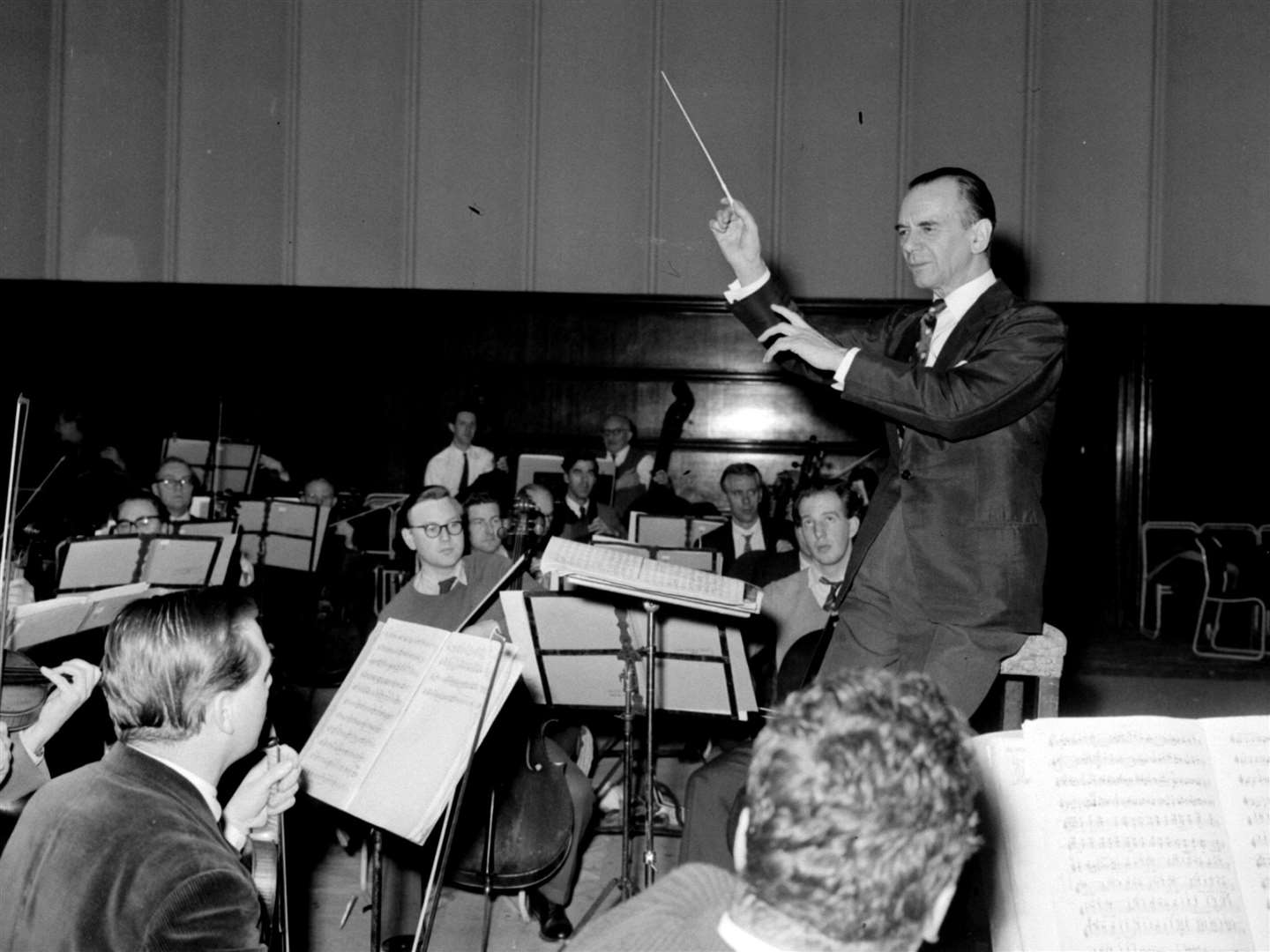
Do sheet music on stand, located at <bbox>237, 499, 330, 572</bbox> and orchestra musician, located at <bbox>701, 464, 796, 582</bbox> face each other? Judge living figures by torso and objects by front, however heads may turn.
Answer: no

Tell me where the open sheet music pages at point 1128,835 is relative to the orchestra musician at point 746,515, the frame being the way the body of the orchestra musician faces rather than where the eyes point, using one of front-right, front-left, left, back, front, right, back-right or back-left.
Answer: front

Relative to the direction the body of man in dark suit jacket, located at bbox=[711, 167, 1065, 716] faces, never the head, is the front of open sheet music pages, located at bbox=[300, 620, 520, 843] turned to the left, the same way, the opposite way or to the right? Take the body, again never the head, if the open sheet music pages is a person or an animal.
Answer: the same way

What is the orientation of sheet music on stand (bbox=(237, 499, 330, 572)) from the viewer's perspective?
away from the camera

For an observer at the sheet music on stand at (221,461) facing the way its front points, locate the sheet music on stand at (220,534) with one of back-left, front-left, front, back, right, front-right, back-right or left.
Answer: back

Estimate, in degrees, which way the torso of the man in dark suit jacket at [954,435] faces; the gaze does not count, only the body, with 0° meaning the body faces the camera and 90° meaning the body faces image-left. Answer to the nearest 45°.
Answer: approximately 45°

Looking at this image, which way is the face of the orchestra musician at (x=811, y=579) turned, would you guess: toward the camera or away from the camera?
toward the camera

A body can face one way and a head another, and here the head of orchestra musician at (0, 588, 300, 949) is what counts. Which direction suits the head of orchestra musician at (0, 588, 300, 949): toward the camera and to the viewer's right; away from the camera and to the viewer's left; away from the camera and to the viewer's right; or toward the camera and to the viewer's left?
away from the camera and to the viewer's right

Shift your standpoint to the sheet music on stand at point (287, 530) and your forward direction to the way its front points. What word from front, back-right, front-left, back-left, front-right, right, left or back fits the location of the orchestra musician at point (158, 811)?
back

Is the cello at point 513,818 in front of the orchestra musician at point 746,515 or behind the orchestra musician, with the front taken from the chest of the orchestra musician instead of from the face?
in front

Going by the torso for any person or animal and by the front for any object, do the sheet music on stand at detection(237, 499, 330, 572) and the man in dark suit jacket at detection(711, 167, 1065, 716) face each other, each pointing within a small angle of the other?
no

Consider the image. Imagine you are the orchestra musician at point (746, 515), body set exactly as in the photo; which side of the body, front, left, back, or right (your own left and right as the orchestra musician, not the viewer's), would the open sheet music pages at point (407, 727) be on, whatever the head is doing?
front

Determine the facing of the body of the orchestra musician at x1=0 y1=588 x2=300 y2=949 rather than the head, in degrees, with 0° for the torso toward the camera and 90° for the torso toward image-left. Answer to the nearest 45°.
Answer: approximately 225°

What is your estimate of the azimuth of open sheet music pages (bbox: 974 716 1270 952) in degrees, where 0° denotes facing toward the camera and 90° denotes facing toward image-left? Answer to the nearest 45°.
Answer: approximately 0°

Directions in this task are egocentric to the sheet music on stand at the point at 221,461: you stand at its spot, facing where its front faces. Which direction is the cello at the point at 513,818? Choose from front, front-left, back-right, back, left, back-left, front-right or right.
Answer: back

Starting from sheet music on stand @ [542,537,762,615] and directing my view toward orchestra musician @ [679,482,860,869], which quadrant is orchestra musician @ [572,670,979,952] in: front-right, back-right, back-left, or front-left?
back-right

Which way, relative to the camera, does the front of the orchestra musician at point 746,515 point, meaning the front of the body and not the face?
toward the camera

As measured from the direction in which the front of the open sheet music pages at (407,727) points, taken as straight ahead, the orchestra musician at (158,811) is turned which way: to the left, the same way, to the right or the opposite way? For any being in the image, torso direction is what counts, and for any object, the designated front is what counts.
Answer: the opposite way
